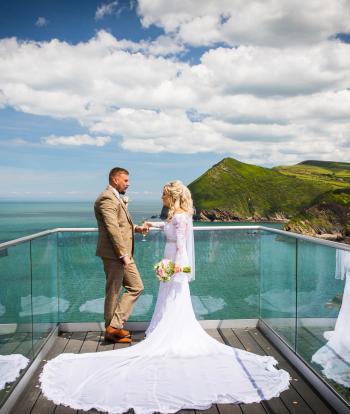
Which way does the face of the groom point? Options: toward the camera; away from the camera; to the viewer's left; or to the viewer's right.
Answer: to the viewer's right

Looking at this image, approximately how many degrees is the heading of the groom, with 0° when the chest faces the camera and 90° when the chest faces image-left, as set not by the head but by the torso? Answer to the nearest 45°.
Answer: approximately 270°

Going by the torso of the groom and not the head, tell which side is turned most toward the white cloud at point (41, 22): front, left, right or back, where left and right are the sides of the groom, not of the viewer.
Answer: left

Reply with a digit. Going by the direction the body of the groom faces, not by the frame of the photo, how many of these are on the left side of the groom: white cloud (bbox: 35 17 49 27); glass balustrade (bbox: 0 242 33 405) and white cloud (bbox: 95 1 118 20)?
2

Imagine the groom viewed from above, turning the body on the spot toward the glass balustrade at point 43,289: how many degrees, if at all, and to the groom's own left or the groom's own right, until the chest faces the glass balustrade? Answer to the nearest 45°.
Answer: approximately 180°

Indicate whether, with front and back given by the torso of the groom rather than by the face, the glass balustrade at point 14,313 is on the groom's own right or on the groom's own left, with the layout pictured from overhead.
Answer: on the groom's own right
